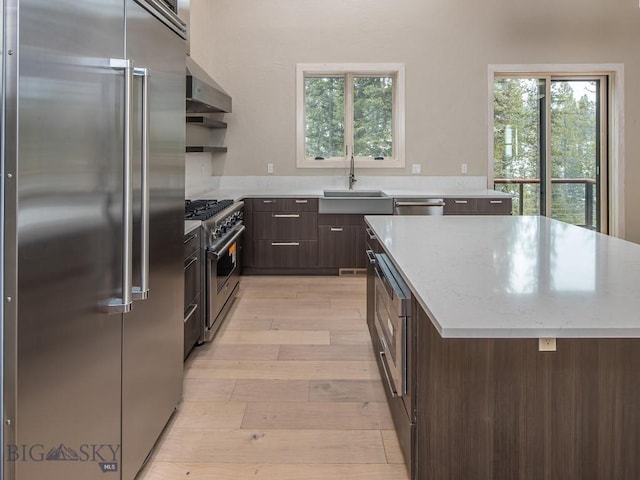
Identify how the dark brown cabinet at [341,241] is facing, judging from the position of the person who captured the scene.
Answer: facing the viewer

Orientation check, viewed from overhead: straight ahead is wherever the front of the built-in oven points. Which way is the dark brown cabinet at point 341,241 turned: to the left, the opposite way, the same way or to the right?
to the left

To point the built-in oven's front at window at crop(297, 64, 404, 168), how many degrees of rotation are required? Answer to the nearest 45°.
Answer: approximately 90° to its right

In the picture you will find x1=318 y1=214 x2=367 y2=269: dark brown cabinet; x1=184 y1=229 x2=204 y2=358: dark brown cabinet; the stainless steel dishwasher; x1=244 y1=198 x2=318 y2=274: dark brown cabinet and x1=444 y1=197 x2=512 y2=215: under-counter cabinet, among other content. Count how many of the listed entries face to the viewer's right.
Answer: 1

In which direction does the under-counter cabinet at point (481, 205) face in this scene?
toward the camera

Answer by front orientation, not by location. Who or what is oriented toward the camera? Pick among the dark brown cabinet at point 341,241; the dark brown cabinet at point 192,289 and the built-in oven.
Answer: the dark brown cabinet at point 341,241

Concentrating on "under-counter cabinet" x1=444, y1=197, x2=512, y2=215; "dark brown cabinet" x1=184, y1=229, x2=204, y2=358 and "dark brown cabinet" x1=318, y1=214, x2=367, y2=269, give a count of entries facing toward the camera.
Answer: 2

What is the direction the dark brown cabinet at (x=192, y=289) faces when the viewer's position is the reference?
facing to the right of the viewer

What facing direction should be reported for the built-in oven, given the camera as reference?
facing to the left of the viewer
